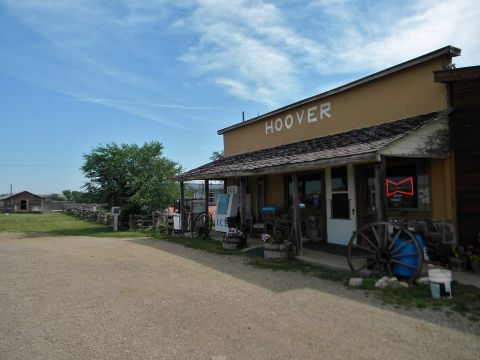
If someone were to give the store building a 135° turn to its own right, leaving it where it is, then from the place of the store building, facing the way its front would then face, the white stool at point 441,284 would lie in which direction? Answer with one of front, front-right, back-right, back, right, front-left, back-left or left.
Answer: back

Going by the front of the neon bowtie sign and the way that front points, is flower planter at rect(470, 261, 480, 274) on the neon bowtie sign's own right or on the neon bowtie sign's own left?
on the neon bowtie sign's own left

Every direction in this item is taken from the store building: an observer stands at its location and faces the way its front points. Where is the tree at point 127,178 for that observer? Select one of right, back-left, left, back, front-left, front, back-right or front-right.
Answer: right

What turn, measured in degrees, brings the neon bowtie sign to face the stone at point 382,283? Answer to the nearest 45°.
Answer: approximately 45° to its left

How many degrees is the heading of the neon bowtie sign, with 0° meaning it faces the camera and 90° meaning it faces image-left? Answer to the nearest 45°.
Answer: approximately 45°

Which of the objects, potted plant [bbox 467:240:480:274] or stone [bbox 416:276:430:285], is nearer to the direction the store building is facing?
the stone

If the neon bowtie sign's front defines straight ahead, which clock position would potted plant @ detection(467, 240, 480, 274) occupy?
The potted plant is roughly at 9 o'clock from the neon bowtie sign.

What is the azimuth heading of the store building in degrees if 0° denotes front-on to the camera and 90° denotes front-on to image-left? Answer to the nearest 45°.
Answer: approximately 45°

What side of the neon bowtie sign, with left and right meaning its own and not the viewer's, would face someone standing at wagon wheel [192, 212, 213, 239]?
right

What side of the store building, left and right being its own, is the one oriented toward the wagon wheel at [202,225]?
right

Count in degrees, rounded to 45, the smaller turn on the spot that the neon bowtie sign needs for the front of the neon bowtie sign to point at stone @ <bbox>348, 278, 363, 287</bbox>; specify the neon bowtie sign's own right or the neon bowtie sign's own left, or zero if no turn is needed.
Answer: approximately 45° to the neon bowtie sign's own left
